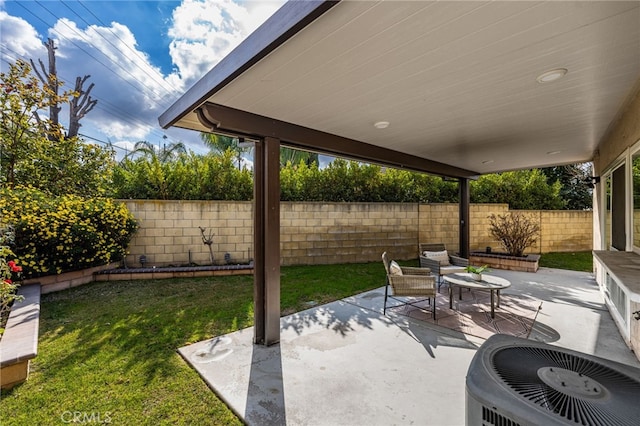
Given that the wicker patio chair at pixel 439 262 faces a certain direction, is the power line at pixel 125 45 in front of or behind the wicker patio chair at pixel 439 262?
behind

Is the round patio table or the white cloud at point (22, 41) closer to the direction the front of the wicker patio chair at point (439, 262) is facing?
the round patio table

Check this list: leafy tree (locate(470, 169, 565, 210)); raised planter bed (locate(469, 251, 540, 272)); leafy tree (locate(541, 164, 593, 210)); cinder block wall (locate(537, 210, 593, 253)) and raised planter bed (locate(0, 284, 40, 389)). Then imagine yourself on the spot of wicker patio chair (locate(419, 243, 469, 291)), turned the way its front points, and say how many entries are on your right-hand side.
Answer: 1

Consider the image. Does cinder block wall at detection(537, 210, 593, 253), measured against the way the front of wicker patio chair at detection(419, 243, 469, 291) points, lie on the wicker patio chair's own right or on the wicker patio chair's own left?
on the wicker patio chair's own left

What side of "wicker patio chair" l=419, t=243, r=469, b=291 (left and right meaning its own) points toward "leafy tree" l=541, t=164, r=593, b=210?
left

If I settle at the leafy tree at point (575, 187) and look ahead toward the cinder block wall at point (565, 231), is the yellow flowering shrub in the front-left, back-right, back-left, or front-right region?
front-right

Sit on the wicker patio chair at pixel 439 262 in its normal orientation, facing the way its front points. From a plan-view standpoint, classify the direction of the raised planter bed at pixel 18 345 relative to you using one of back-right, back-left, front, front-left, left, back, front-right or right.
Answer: right

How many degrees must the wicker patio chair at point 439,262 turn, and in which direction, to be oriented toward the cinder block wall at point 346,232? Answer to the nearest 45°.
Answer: approximately 180°

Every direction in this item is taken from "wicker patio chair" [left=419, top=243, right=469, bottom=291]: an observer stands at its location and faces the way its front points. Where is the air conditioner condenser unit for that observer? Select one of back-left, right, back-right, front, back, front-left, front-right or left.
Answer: front-right

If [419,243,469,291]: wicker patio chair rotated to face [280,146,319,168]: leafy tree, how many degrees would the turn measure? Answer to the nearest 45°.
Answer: approximately 180°

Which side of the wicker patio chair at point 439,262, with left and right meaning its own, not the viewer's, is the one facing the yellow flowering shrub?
right

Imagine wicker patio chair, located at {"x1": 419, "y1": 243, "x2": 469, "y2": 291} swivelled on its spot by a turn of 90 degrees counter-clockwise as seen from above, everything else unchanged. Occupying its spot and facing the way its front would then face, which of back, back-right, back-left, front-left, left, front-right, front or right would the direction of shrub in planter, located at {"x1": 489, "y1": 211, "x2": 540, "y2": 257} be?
front

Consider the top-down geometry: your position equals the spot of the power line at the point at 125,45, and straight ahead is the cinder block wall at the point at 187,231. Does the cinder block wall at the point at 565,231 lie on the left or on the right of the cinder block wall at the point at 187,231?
left

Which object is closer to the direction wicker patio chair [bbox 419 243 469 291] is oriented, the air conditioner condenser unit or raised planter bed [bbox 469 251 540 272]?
the air conditioner condenser unit

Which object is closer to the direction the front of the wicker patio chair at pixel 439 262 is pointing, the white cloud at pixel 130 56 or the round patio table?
the round patio table
